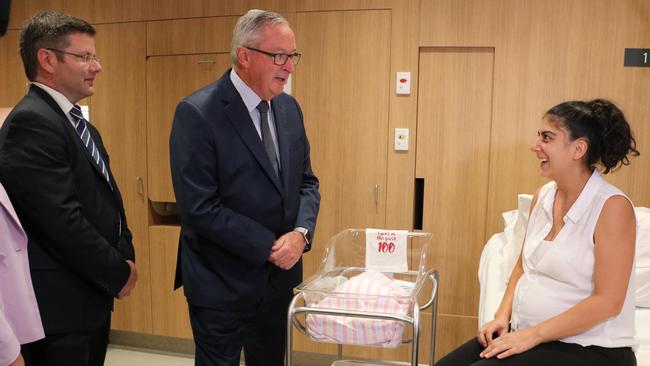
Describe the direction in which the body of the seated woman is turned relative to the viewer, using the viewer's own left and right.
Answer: facing the viewer and to the left of the viewer

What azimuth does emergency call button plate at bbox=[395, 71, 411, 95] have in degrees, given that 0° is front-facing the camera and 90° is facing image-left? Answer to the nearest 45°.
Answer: approximately 0°

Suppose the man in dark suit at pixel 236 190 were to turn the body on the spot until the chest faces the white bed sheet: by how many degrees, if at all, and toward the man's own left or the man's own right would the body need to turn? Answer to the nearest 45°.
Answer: approximately 45° to the man's own left

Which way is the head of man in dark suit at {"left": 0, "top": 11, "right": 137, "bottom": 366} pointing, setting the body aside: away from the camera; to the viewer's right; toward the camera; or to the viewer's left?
to the viewer's right

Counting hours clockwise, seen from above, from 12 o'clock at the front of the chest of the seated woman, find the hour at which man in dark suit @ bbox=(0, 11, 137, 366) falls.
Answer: The man in dark suit is roughly at 1 o'clock from the seated woman.

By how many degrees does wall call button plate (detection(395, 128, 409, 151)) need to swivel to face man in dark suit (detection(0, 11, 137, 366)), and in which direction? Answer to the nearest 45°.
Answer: approximately 45° to its right

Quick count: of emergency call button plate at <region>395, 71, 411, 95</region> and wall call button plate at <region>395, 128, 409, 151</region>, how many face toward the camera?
2

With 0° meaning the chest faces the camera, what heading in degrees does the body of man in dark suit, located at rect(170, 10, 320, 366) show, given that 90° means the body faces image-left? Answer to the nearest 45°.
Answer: approximately 315°

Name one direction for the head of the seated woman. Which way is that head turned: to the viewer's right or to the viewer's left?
to the viewer's left

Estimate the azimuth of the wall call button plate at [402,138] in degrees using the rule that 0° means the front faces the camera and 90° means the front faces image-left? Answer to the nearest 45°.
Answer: approximately 0°

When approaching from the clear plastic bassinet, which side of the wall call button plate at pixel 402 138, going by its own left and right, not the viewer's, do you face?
front

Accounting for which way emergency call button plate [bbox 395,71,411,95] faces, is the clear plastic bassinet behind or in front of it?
in front

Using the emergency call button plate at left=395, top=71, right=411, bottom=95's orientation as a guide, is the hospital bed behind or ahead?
ahead
